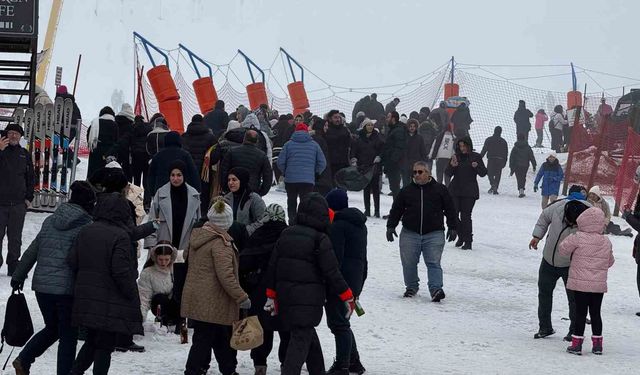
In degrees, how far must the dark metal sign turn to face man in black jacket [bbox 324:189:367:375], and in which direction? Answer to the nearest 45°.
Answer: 0° — it already faces them

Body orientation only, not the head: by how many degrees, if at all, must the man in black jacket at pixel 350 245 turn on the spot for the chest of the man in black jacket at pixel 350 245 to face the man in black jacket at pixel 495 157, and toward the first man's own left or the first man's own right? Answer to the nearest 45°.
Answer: approximately 45° to the first man's own right

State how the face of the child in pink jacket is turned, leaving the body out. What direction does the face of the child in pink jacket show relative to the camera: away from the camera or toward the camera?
away from the camera

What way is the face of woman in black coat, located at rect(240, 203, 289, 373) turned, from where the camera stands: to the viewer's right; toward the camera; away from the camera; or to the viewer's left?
away from the camera

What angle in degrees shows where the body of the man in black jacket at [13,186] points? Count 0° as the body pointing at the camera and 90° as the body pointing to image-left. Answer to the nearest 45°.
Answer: approximately 0°

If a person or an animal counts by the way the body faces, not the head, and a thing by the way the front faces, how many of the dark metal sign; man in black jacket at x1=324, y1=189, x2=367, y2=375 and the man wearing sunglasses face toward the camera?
2

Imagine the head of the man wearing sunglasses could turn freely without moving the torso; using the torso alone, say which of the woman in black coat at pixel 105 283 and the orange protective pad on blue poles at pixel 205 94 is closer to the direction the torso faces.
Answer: the woman in black coat
